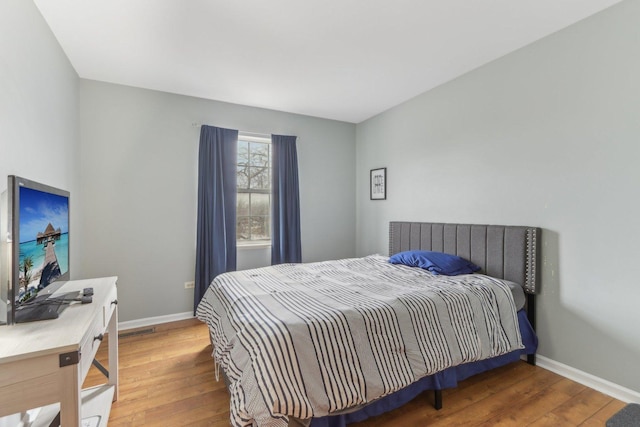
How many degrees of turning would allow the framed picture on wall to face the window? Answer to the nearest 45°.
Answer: approximately 45° to its right

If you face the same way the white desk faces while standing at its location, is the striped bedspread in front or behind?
in front

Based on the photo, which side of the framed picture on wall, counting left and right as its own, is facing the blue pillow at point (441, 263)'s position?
left

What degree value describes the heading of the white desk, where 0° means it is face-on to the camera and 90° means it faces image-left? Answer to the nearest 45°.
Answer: approximately 270°

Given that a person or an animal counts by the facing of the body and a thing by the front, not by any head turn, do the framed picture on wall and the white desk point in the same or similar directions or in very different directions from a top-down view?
very different directions

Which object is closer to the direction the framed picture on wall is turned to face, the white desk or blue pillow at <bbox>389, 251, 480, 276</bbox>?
the white desk

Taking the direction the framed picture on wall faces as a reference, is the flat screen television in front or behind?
in front
